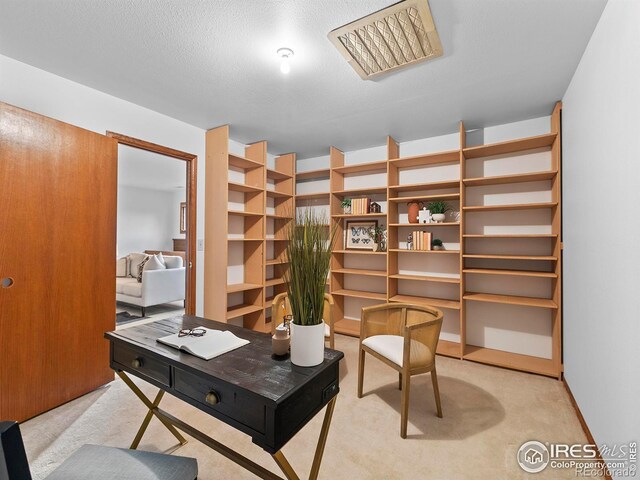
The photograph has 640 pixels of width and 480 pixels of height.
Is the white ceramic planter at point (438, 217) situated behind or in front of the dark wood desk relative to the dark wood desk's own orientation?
behind

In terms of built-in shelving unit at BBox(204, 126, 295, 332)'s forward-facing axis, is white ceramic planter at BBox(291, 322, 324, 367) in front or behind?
in front

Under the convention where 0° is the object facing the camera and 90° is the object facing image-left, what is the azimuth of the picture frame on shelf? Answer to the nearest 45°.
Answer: approximately 0°

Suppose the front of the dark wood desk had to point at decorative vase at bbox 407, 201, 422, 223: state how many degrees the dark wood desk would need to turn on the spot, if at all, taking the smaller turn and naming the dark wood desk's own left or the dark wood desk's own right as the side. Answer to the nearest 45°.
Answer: approximately 180°

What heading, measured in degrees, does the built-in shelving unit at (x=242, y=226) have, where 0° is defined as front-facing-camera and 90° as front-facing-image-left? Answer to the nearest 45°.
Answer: approximately 315°

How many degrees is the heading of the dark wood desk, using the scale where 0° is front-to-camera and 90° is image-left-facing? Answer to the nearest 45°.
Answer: approximately 45°

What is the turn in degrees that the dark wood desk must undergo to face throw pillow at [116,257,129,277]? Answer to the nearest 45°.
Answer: approximately 135° to its right

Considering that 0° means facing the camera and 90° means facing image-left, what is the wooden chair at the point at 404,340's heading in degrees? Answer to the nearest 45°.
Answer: approximately 45°

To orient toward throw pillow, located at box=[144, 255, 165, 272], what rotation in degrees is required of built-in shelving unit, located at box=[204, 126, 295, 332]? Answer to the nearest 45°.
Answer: approximately 180°

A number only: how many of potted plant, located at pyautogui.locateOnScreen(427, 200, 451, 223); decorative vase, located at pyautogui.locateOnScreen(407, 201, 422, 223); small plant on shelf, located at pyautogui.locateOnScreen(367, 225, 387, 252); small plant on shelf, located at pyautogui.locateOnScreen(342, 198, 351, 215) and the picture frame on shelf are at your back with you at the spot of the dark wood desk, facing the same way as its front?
5

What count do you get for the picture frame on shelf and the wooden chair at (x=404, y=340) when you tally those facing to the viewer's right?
0

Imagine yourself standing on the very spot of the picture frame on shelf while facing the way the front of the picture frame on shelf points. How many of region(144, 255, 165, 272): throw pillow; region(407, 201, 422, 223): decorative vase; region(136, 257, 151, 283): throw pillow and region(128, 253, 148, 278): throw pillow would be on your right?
3

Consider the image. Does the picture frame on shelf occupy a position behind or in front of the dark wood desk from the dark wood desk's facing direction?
behind

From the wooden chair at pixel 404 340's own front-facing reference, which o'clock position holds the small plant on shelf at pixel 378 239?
The small plant on shelf is roughly at 4 o'clock from the wooden chair.

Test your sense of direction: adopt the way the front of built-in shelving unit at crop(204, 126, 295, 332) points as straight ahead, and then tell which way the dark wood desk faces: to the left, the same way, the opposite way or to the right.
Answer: to the right

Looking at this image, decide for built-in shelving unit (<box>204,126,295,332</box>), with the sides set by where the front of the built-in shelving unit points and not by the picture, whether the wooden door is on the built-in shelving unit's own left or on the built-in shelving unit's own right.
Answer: on the built-in shelving unit's own right
